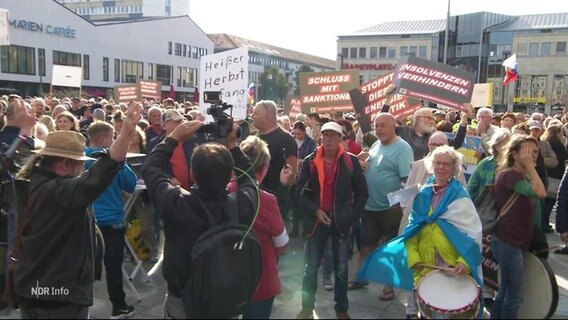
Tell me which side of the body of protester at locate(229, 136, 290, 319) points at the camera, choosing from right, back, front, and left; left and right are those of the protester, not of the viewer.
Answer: back

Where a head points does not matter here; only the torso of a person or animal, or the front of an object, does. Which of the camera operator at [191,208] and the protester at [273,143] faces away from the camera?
the camera operator at [191,208]

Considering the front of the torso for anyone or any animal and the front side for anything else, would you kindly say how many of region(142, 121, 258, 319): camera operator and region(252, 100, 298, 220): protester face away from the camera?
1

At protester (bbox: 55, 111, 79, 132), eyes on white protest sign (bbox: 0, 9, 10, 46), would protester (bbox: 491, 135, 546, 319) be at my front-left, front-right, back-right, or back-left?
back-right

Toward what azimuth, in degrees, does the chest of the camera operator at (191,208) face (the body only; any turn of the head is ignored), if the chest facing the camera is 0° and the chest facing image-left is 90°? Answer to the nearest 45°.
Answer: approximately 180°

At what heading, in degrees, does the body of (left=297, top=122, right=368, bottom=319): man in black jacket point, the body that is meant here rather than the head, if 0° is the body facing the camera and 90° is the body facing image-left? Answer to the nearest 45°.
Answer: approximately 0°
